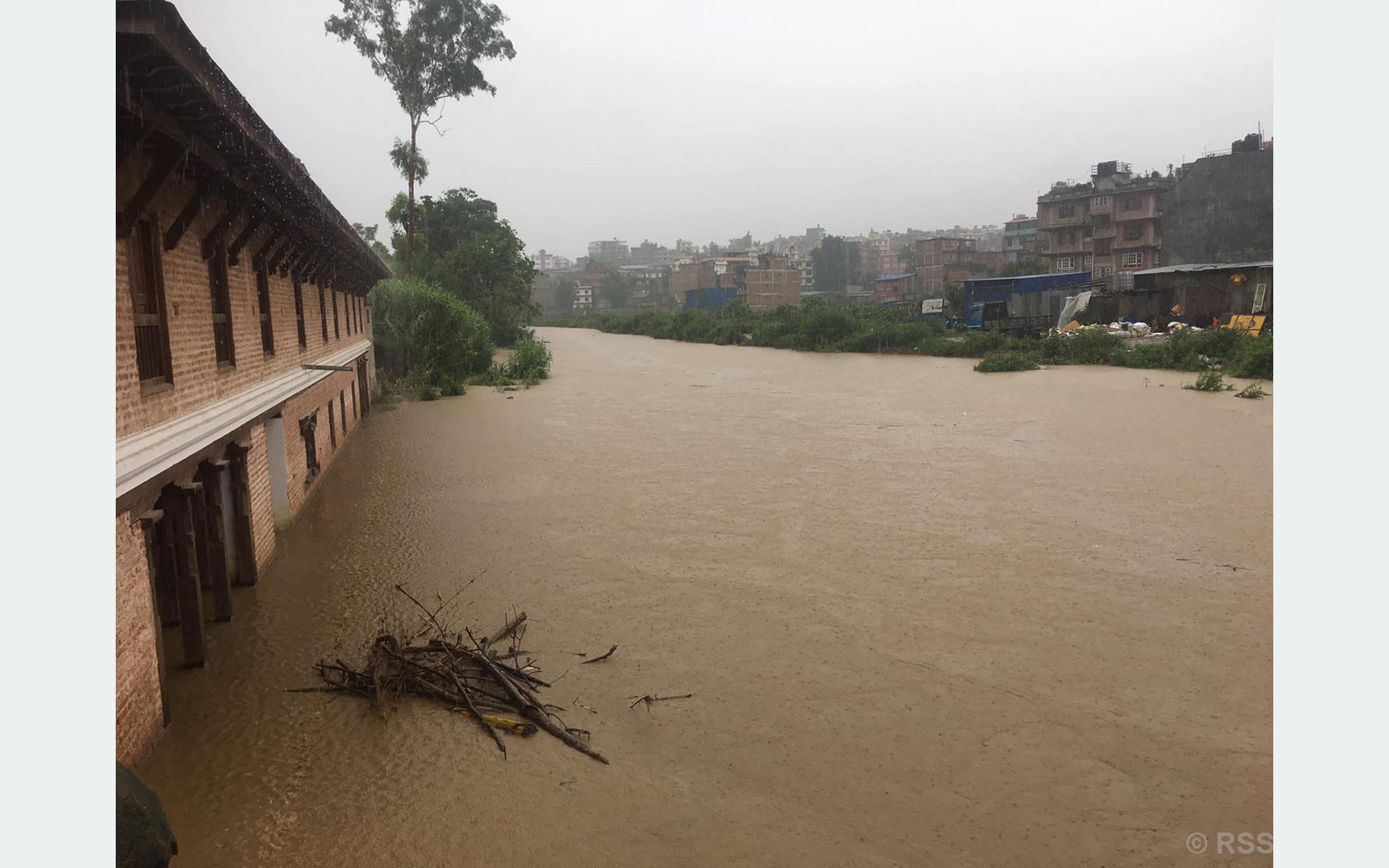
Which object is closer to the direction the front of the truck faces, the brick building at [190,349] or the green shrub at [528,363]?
the green shrub

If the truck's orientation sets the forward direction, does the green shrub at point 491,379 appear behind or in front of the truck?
in front

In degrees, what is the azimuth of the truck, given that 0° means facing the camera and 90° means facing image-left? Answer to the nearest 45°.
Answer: approximately 90°

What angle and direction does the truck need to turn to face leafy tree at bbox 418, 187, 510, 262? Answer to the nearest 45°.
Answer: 0° — it already faces it

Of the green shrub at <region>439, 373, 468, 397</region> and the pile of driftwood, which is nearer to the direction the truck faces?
the green shrub

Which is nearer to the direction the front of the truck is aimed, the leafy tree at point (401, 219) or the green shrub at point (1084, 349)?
the leafy tree

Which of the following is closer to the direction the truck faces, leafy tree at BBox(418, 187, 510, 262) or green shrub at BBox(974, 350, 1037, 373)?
the leafy tree
